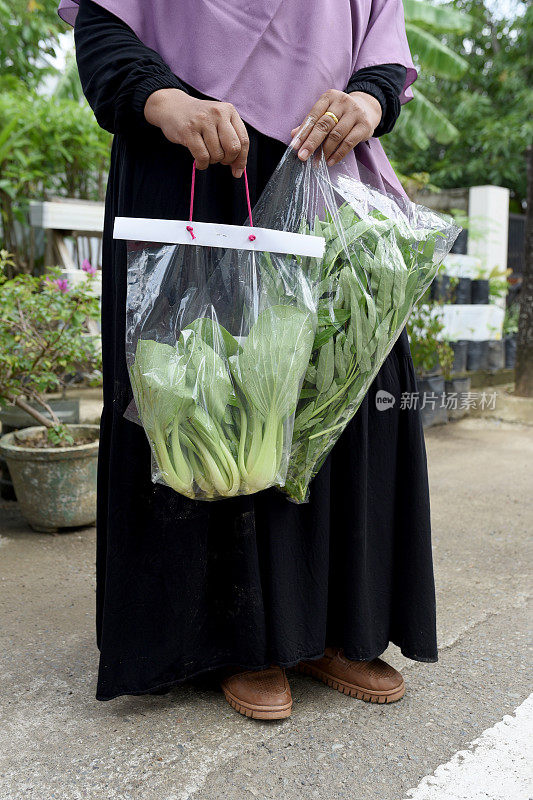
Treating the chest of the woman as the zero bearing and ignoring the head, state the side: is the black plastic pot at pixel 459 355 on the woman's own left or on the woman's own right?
on the woman's own left

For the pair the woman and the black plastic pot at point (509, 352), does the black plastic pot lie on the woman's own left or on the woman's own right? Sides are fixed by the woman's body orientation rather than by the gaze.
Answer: on the woman's own left

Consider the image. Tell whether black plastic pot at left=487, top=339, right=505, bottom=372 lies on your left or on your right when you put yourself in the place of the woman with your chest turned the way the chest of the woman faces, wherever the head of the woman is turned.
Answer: on your left

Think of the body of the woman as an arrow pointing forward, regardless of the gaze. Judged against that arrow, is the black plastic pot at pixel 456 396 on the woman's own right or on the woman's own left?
on the woman's own left

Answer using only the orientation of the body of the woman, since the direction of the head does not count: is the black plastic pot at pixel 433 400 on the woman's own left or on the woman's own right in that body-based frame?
on the woman's own left

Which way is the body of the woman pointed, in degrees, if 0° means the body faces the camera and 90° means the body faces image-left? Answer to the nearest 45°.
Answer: approximately 315°
